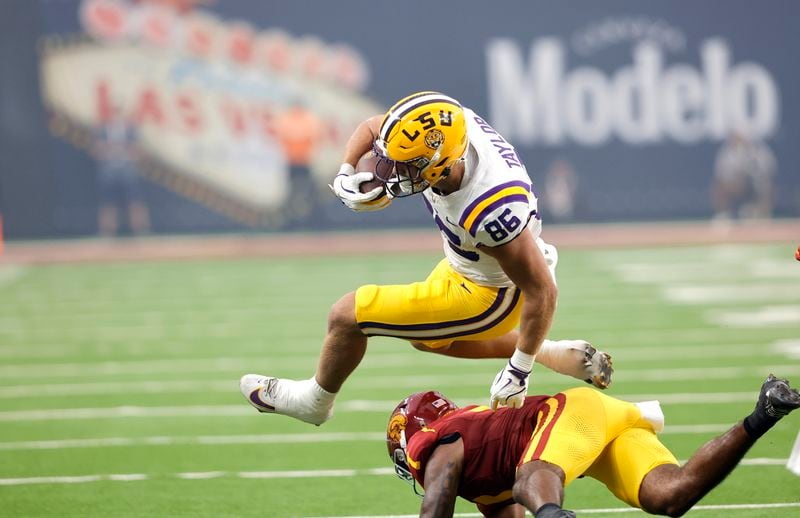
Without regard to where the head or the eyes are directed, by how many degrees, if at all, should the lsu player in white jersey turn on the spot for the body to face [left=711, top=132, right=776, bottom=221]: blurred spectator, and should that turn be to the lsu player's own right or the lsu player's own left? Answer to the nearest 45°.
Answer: approximately 90° to the lsu player's own right

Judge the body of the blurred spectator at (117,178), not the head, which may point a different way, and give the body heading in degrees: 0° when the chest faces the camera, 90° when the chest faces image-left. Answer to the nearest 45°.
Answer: approximately 0°

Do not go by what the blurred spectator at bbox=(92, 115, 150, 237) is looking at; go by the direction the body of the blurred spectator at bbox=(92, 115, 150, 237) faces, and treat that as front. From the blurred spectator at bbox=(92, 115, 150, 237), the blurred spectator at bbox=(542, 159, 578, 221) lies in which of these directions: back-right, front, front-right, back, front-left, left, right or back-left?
left

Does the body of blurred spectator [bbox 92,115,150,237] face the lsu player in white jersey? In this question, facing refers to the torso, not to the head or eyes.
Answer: yes

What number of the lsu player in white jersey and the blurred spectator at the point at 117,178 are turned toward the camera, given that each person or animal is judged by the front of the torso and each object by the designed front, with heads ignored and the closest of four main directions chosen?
1

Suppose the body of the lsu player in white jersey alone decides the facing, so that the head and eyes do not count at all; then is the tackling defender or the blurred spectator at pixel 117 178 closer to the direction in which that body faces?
the blurred spectator

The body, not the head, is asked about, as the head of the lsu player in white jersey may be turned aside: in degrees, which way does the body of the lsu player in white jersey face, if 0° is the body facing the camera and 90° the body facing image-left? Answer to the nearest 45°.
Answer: approximately 90°

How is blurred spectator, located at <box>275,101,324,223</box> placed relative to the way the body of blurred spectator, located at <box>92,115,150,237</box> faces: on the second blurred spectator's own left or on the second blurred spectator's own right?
on the second blurred spectator's own left

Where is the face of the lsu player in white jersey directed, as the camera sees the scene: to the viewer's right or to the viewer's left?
to the viewer's left
